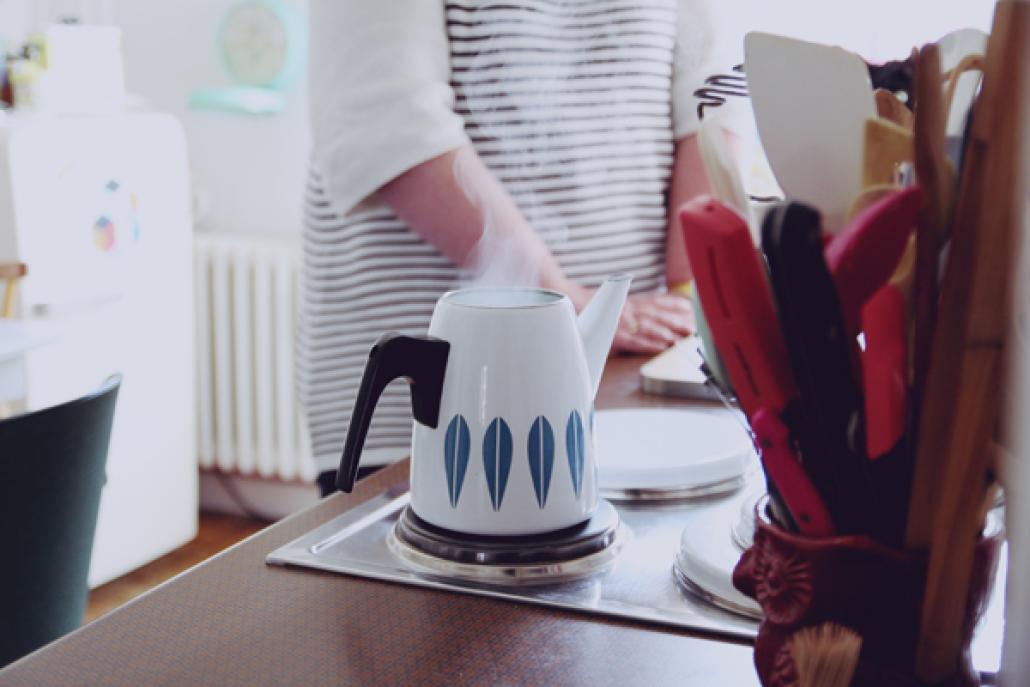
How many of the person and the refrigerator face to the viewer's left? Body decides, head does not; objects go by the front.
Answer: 0

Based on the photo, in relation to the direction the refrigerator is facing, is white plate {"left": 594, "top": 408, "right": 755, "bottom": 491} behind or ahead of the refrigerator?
ahead

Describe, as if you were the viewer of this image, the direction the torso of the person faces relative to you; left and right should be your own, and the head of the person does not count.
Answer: facing the viewer and to the right of the viewer

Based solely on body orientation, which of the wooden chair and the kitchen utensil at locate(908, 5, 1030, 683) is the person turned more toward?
the kitchen utensil

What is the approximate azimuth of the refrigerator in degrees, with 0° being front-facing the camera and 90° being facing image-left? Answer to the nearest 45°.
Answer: approximately 315°

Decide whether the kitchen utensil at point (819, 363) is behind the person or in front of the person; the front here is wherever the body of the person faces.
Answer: in front
